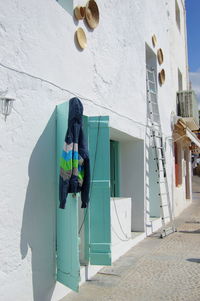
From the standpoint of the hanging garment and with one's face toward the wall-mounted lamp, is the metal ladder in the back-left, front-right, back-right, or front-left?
back-right

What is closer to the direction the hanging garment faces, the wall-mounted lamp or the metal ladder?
the wall-mounted lamp

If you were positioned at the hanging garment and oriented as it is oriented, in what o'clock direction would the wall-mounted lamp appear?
The wall-mounted lamp is roughly at 2 o'clock from the hanging garment.
